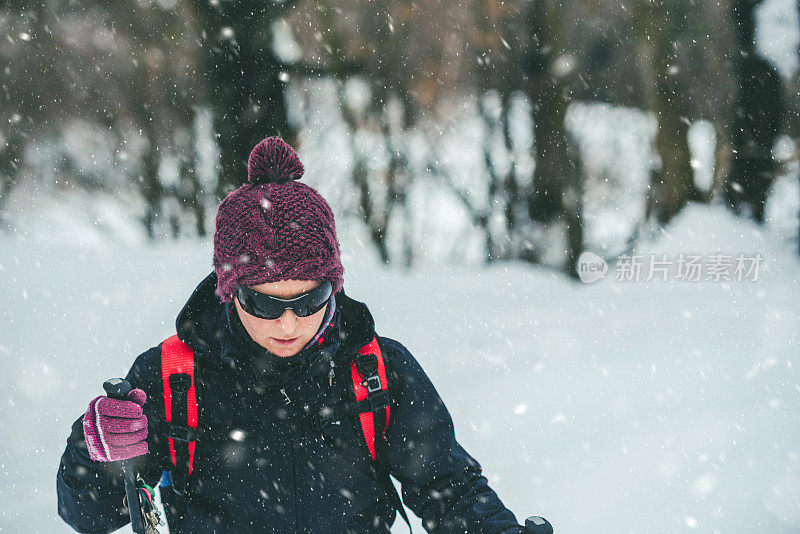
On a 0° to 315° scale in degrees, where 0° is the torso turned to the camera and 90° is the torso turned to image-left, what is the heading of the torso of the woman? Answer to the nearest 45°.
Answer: approximately 0°

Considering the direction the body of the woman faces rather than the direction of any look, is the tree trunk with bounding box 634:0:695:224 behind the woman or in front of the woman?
behind

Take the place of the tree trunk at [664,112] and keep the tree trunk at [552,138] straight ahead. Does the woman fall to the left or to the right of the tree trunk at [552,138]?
left

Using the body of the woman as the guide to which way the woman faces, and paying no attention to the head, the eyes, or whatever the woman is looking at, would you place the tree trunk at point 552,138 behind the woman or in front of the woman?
behind

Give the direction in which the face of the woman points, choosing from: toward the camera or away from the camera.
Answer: toward the camera
